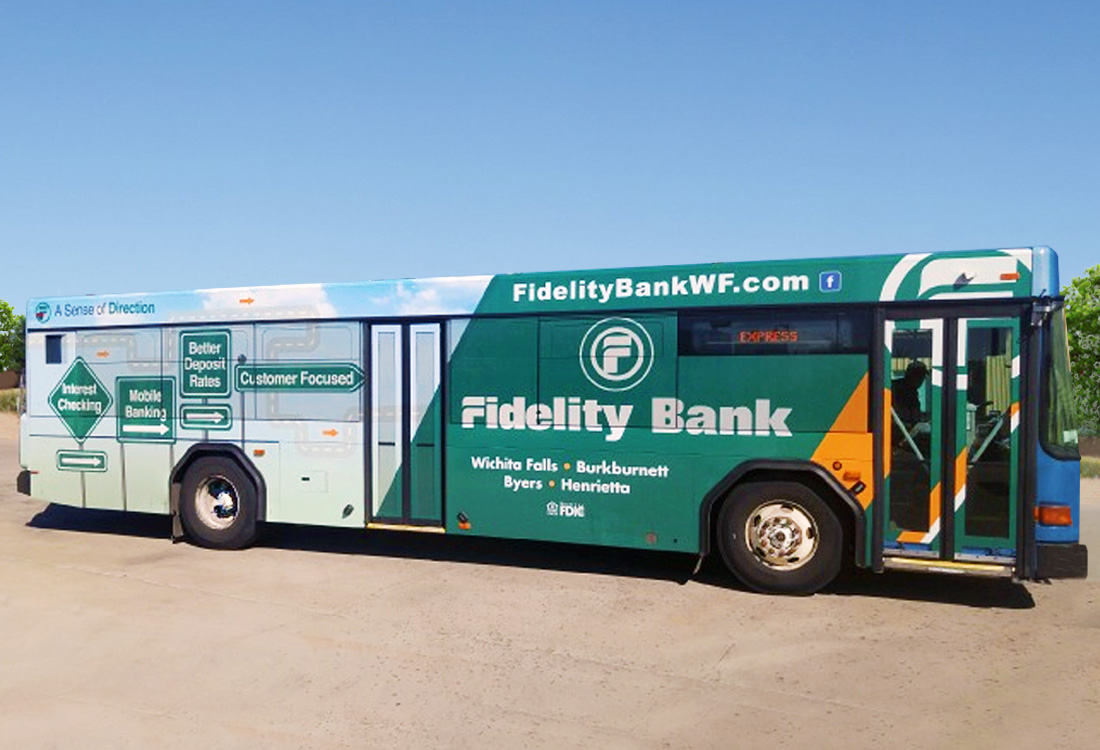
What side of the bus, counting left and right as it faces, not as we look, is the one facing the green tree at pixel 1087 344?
left

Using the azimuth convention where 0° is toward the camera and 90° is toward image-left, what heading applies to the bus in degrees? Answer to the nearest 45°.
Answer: approximately 315°
